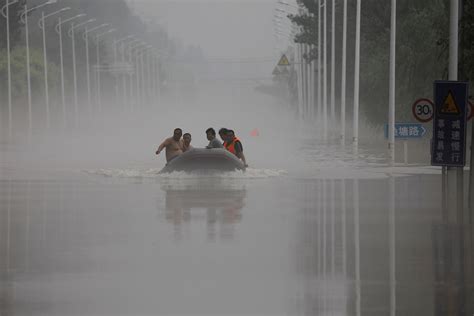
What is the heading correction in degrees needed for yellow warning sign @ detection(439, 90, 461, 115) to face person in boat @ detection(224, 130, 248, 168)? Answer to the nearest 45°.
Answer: approximately 135° to its right

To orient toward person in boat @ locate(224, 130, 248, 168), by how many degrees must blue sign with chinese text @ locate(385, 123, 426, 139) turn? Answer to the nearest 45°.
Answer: approximately 45° to its right

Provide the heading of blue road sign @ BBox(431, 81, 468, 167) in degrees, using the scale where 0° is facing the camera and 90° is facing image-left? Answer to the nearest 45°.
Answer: approximately 0°

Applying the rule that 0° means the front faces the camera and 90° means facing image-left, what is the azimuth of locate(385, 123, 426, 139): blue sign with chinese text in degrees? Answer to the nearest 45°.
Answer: approximately 0°

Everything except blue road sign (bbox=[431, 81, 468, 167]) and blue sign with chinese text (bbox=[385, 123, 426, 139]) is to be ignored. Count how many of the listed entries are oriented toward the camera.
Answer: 2

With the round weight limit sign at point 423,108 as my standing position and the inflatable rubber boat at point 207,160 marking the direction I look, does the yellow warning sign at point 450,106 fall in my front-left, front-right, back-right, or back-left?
back-left

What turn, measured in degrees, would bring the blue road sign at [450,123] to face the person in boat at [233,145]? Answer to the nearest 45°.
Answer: approximately 135° to its right

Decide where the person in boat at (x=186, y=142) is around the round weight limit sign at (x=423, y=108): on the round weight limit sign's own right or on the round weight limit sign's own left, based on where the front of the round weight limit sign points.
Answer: on the round weight limit sign's own right

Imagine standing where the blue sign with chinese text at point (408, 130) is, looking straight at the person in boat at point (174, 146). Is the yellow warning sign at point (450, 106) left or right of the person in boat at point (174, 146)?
left
